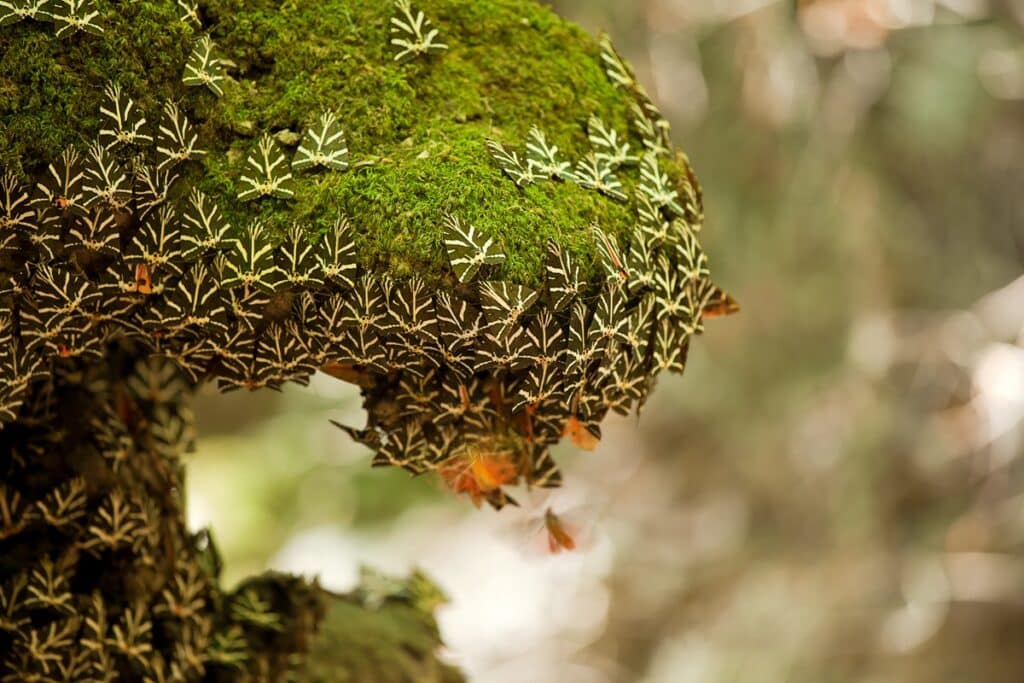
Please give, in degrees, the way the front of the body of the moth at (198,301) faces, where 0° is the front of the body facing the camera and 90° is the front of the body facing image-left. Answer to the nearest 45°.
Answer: approximately 180°

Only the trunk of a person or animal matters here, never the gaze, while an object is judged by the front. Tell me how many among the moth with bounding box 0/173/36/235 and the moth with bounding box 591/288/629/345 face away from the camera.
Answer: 2

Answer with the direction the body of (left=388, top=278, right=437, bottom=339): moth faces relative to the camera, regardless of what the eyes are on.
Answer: away from the camera

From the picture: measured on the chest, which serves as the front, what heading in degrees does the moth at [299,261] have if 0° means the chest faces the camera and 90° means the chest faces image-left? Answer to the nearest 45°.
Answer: approximately 180°

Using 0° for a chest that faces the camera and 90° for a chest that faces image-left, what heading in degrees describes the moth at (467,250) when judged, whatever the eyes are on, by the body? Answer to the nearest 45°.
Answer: approximately 135°

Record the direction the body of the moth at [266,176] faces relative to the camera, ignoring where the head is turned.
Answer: away from the camera
